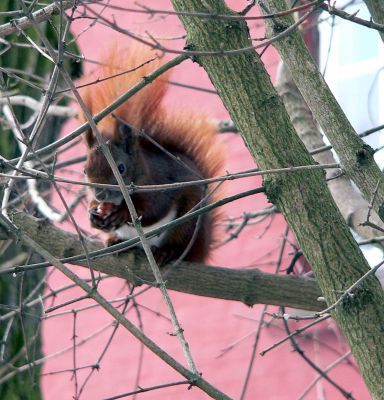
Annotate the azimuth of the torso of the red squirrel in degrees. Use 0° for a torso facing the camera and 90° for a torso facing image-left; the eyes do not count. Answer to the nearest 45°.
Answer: approximately 45°

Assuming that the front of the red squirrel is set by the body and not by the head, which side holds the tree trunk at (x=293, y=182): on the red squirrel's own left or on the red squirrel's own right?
on the red squirrel's own left
